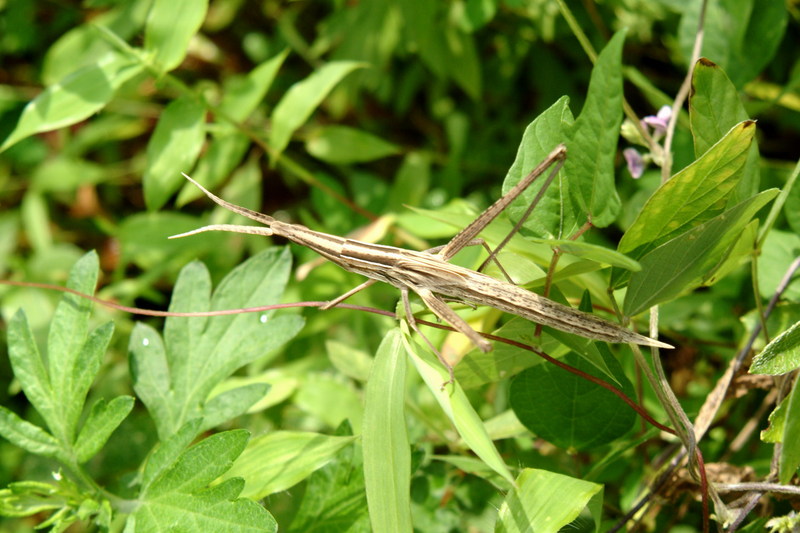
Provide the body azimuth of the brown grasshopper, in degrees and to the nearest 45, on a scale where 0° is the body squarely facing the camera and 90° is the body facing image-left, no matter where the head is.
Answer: approximately 90°
